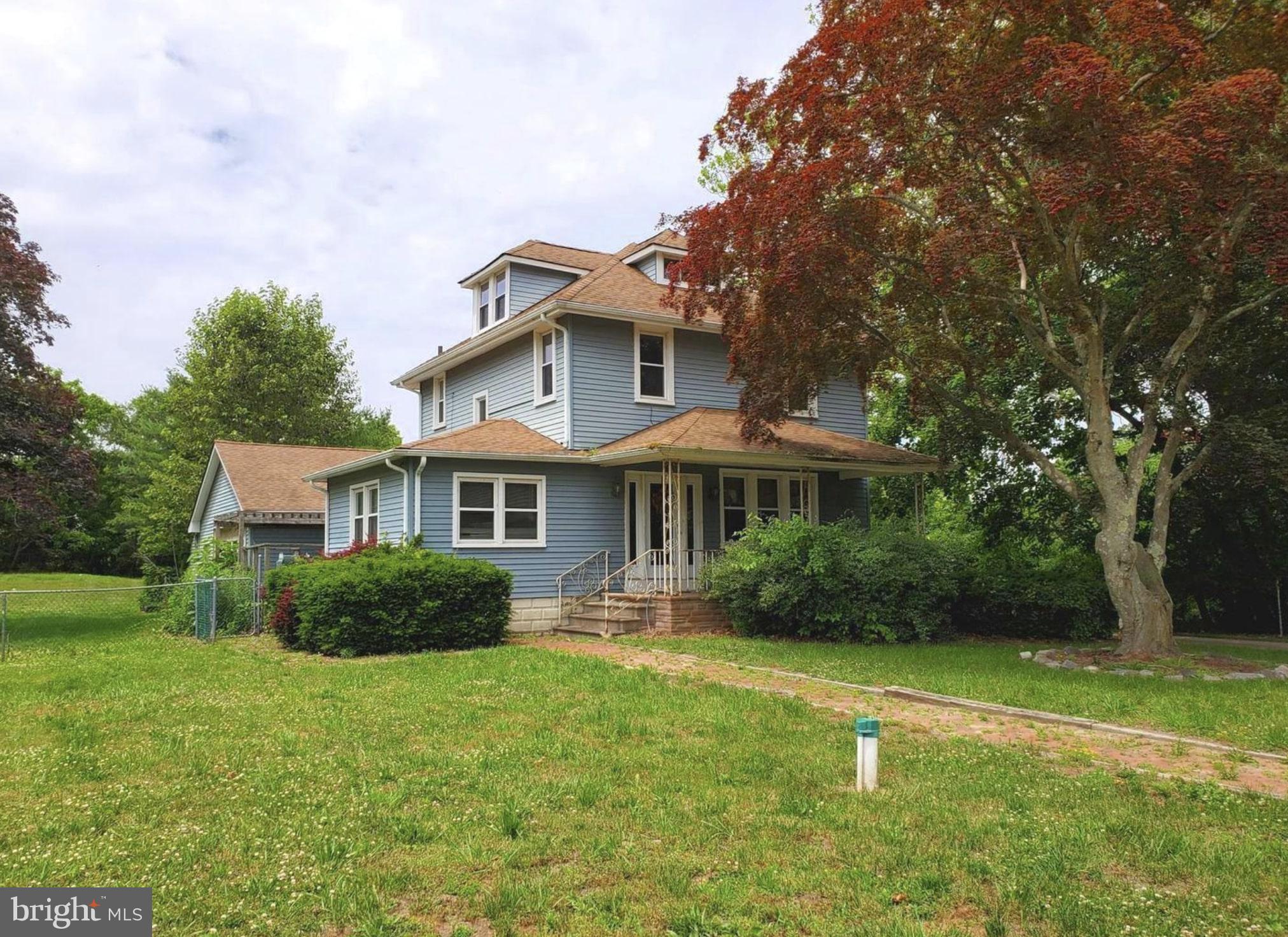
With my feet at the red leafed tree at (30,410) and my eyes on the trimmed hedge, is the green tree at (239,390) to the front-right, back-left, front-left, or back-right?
back-left

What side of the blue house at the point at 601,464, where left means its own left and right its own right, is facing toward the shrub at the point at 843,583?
front

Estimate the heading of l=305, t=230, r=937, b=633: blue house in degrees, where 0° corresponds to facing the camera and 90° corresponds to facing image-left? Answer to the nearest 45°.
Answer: approximately 315°

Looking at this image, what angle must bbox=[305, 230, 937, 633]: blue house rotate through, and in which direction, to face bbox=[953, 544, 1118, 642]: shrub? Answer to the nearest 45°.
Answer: approximately 45° to its left

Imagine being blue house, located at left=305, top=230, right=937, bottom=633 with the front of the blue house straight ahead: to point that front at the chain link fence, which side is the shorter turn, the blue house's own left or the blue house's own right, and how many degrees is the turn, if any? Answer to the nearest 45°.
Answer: approximately 135° to the blue house's own right

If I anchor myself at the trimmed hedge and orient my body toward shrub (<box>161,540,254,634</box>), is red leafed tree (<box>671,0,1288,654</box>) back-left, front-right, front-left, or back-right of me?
back-right

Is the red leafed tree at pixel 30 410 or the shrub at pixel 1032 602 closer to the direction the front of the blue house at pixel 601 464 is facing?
the shrub

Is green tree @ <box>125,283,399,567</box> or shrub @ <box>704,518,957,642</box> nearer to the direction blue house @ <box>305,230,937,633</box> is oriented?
the shrub

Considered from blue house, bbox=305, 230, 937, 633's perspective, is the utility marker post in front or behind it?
in front
